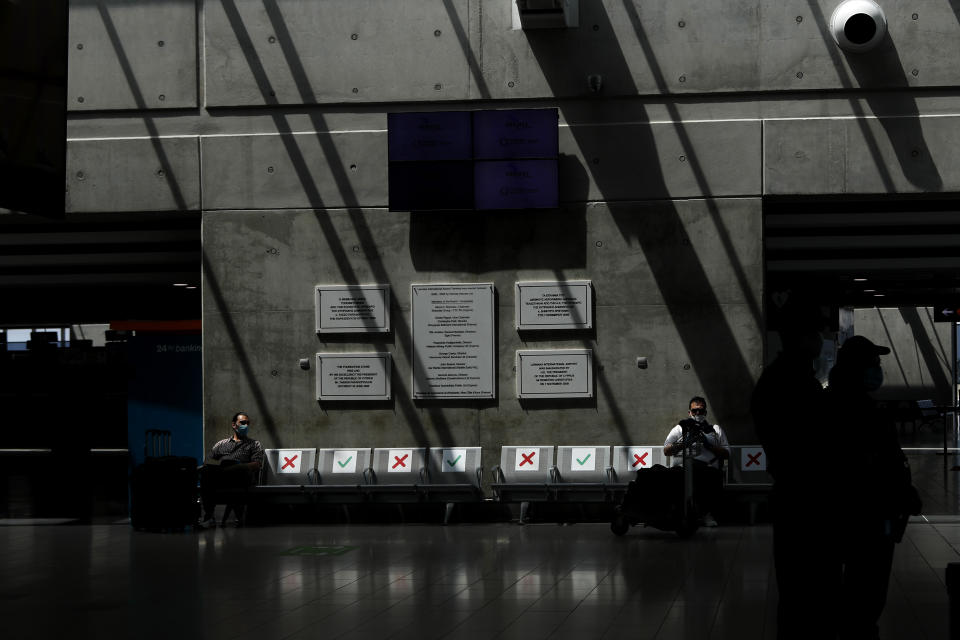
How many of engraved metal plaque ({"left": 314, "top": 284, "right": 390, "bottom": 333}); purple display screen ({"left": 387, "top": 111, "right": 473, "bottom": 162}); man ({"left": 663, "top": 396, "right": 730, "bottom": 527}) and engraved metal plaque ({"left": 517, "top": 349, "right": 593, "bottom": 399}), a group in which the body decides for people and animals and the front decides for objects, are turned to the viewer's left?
0

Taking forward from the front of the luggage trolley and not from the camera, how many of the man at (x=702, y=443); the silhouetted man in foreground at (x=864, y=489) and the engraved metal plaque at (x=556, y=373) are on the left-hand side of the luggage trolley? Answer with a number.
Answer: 1

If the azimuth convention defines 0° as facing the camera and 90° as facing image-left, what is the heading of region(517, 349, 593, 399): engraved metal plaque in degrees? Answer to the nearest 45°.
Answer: approximately 0°

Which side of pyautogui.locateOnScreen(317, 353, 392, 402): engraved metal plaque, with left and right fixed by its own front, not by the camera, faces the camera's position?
front

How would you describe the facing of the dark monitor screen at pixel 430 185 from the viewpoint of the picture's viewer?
facing the viewer

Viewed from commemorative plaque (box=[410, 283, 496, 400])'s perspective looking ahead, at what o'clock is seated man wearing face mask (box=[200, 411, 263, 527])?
The seated man wearing face mask is roughly at 3 o'clock from the commemorative plaque.

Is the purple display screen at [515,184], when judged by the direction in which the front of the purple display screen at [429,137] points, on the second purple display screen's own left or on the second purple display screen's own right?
on the second purple display screen's own left

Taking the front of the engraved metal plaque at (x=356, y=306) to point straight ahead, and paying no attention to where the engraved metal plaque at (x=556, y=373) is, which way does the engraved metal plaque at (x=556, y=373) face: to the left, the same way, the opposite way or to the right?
the same way

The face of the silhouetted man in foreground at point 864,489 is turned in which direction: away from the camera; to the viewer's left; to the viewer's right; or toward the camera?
to the viewer's right

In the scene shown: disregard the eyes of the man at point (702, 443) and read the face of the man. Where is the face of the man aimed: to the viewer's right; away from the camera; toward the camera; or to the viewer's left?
toward the camera

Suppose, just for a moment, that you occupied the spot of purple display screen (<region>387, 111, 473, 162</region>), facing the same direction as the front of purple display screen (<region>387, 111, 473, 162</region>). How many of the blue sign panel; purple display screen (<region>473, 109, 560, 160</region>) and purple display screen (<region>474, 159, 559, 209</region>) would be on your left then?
2

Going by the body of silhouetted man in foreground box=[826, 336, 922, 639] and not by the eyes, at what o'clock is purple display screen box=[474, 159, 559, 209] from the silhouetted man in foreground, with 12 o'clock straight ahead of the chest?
The purple display screen is roughly at 8 o'clock from the silhouetted man in foreground.

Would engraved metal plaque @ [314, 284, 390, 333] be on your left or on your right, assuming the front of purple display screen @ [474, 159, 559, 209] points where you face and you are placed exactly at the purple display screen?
on your right

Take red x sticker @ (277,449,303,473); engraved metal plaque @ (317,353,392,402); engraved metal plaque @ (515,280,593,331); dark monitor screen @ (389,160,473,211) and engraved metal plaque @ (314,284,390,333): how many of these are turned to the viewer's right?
0
